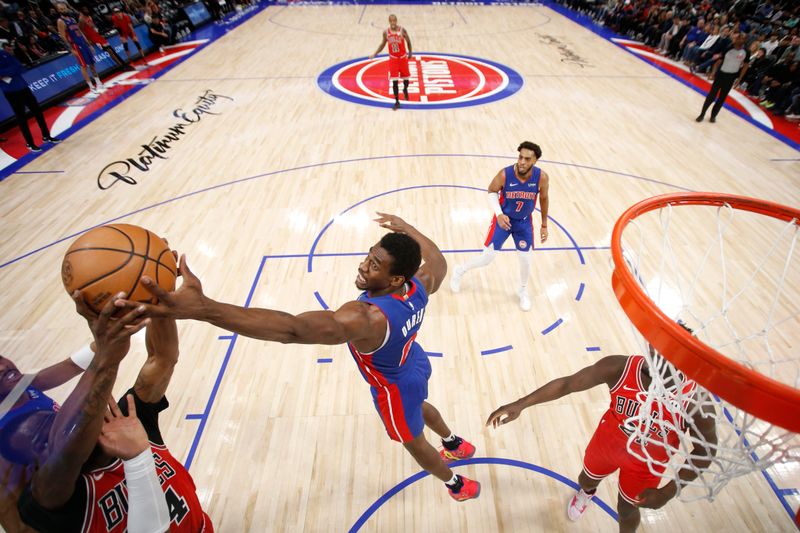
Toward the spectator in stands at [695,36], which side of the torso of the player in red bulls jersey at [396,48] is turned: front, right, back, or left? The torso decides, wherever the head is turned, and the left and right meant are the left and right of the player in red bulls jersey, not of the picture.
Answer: left

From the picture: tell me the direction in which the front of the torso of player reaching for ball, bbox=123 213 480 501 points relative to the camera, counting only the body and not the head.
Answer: to the viewer's left

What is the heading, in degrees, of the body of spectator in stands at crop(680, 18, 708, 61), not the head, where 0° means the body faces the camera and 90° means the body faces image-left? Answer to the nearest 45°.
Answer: approximately 45°

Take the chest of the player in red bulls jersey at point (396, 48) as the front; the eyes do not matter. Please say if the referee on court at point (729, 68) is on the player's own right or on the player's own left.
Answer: on the player's own left

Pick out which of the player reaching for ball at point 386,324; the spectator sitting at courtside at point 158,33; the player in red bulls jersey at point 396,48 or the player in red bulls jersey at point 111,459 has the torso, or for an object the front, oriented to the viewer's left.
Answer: the player reaching for ball

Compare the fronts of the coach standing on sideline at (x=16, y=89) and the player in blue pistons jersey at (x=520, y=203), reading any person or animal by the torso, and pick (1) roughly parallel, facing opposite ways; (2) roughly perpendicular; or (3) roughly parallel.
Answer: roughly perpendicular

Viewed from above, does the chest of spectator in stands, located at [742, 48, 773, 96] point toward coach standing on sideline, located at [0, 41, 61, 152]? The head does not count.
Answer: yes

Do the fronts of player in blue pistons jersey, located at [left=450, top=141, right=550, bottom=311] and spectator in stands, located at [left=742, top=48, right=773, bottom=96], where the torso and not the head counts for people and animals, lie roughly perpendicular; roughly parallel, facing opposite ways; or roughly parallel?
roughly perpendicular
